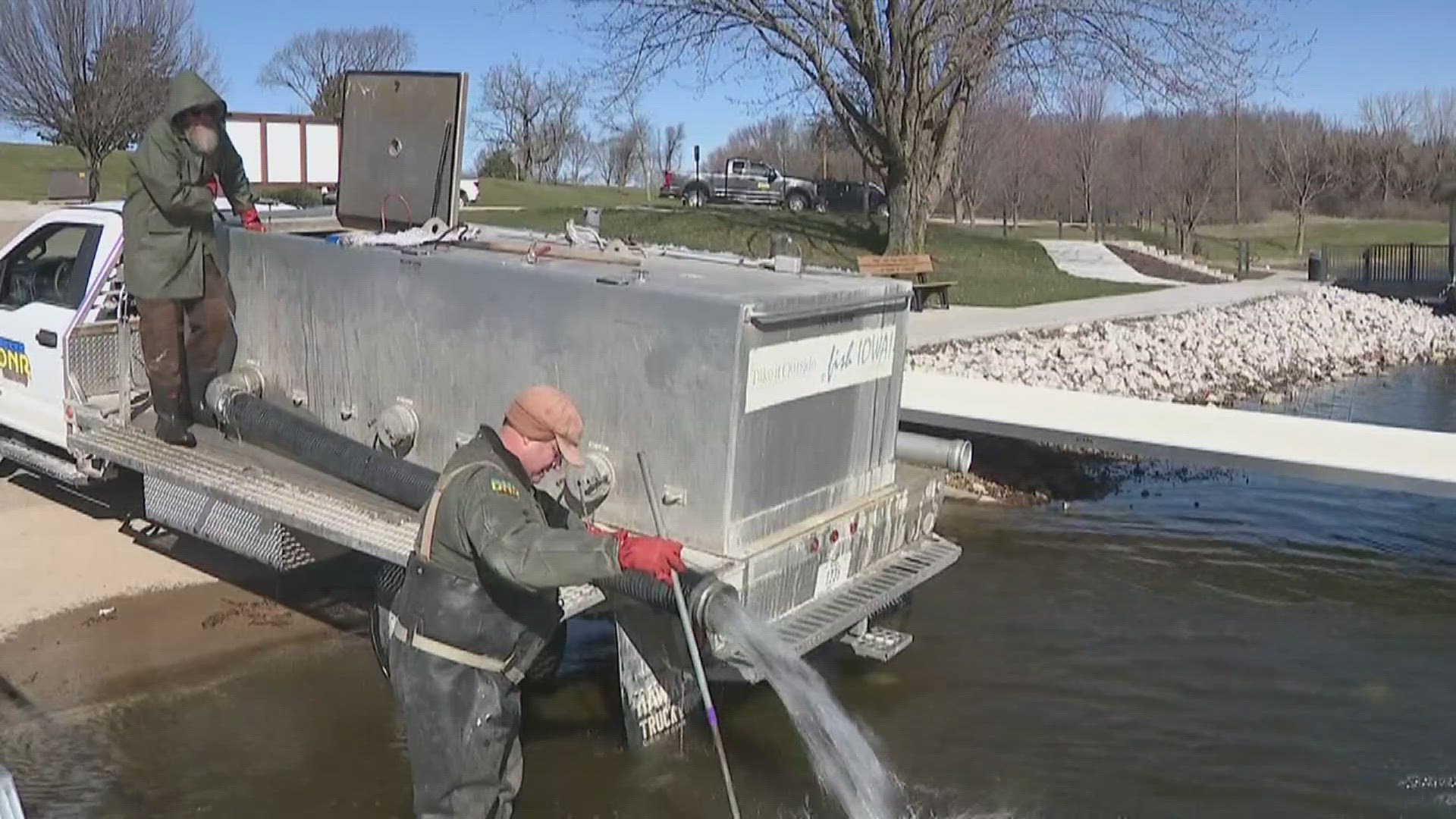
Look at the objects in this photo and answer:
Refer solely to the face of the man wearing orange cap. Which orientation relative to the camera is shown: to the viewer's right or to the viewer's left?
to the viewer's right

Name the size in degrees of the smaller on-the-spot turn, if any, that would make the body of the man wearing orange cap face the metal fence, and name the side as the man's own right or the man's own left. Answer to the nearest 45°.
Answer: approximately 45° to the man's own left

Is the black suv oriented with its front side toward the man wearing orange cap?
no

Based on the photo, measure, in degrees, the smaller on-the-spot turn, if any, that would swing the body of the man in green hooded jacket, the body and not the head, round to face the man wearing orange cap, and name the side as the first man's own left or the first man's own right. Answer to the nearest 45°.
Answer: approximately 45° to the first man's own right

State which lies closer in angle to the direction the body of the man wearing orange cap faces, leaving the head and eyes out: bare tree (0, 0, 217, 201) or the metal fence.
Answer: the metal fence

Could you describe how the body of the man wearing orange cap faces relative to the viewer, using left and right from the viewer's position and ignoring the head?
facing to the right of the viewer

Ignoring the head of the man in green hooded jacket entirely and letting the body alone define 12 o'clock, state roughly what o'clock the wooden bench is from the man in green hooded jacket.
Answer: The wooden bench is roughly at 9 o'clock from the man in green hooded jacket.

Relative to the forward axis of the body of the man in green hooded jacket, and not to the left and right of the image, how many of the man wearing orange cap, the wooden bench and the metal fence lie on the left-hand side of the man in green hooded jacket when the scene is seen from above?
2

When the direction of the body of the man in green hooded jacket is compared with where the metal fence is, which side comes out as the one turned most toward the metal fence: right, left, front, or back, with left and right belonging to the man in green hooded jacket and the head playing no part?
left

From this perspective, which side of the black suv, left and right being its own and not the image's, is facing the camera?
right

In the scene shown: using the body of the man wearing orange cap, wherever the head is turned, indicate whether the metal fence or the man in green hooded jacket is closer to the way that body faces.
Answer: the metal fence

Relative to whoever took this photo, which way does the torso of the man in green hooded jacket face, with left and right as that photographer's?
facing the viewer and to the right of the viewer

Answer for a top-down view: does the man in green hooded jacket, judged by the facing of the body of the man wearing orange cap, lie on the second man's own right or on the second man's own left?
on the second man's own left
